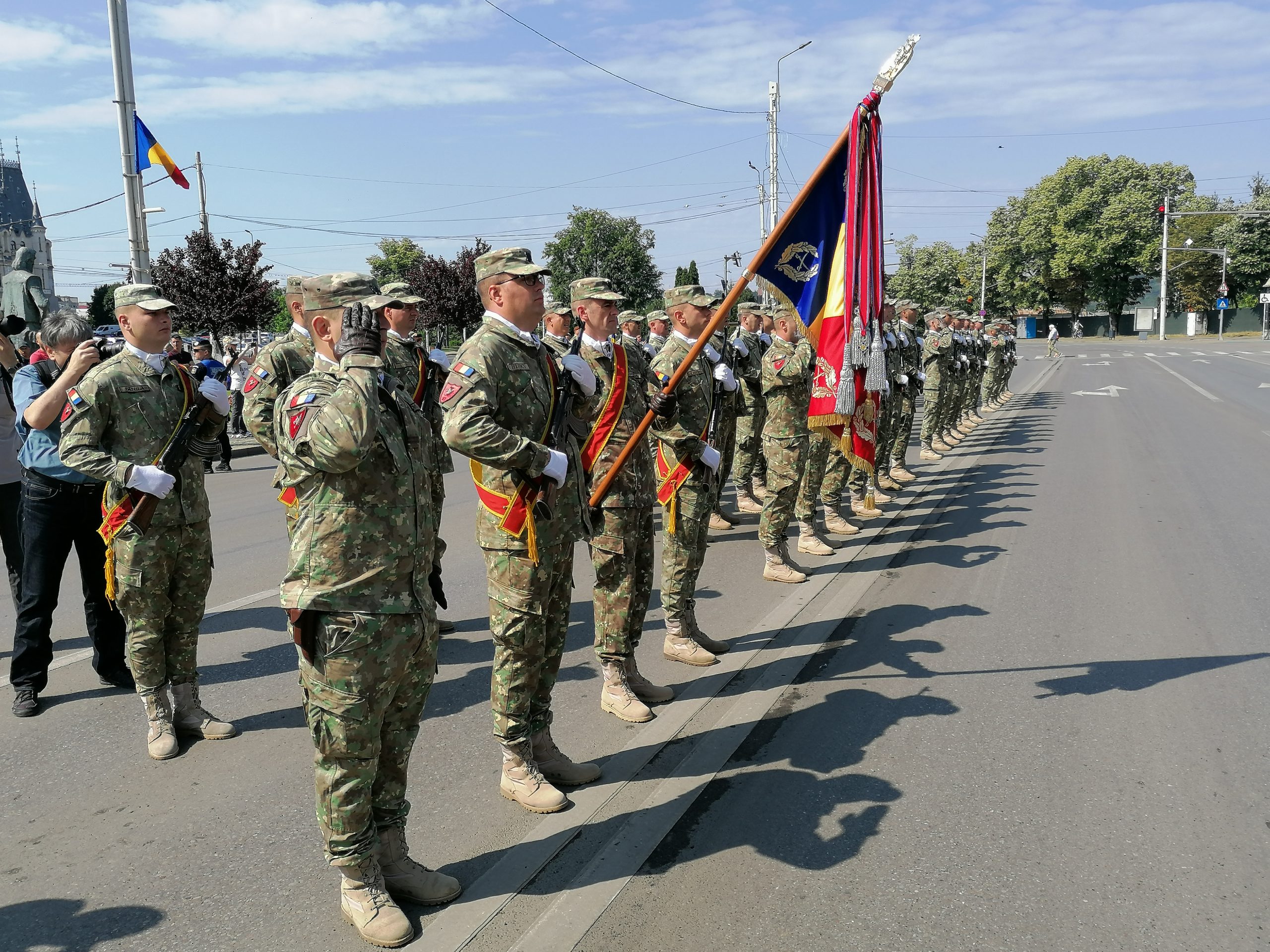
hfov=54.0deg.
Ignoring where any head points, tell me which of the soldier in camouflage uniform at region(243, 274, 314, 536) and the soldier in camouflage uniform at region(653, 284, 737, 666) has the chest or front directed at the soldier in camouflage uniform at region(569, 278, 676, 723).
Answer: the soldier in camouflage uniform at region(243, 274, 314, 536)

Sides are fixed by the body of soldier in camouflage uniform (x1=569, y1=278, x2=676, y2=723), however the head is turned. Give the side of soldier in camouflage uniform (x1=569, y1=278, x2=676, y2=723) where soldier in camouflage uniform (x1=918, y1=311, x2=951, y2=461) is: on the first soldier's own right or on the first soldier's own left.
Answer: on the first soldier's own left

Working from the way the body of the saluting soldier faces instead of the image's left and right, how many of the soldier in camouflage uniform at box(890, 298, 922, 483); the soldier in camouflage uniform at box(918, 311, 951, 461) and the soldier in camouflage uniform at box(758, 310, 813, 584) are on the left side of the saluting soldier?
3

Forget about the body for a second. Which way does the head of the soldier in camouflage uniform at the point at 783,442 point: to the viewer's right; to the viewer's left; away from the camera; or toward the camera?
to the viewer's right

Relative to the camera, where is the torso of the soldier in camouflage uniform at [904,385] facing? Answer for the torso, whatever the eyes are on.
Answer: to the viewer's right

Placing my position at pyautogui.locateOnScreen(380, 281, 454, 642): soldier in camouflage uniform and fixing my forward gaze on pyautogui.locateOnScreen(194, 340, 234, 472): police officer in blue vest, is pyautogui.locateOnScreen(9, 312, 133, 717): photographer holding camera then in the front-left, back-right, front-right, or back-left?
back-left

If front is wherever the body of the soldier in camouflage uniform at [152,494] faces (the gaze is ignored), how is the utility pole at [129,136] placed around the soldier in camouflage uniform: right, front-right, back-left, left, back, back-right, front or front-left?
back-left

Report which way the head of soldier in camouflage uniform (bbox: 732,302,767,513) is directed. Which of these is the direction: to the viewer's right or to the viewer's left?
to the viewer's right

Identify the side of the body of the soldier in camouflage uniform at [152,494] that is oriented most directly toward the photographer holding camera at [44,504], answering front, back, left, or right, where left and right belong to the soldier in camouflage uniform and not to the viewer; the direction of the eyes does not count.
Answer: back

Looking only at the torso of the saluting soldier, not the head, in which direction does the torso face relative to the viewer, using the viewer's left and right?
facing the viewer and to the right of the viewer

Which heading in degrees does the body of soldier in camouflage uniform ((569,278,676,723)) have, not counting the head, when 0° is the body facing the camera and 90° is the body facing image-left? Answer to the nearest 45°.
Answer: approximately 315°

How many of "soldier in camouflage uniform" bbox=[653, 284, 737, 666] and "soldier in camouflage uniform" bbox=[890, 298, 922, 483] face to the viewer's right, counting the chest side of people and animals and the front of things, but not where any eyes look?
2

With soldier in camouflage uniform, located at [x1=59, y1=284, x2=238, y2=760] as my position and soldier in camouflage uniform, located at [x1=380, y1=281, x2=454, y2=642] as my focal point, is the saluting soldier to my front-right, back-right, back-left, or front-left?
back-right

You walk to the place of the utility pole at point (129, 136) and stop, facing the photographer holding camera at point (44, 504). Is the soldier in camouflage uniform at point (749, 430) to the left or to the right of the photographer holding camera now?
left
